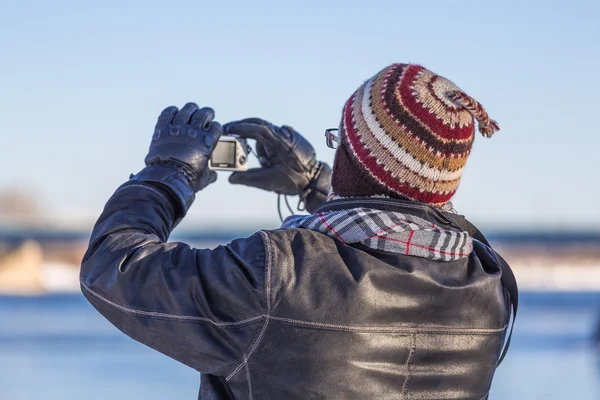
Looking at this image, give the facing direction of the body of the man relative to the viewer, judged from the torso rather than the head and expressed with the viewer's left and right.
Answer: facing away from the viewer and to the left of the viewer

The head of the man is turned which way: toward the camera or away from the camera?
away from the camera
